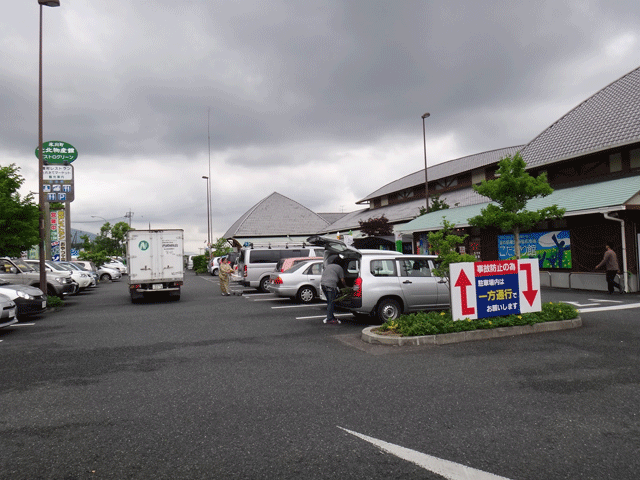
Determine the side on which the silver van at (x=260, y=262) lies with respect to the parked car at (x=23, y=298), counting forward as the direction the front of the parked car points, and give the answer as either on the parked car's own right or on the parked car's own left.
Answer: on the parked car's own left

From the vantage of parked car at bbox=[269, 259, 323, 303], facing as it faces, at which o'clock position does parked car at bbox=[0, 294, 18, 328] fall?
parked car at bbox=[0, 294, 18, 328] is roughly at 6 o'clock from parked car at bbox=[269, 259, 323, 303].

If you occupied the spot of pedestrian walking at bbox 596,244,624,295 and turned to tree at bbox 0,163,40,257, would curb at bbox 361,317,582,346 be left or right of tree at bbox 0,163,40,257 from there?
left

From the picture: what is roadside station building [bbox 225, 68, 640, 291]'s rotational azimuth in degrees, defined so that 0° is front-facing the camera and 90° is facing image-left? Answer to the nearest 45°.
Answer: approximately 45°

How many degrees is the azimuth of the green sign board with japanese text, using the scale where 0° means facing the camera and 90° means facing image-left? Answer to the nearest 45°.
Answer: approximately 0°

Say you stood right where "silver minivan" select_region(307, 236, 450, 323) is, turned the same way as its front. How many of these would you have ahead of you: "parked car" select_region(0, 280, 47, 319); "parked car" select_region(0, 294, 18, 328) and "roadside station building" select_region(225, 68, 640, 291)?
1

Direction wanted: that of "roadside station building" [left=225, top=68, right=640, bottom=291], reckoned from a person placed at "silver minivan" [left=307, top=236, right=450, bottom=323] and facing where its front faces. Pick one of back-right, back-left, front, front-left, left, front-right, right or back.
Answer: front

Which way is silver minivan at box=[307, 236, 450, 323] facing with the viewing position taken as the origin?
facing away from the viewer and to the right of the viewer

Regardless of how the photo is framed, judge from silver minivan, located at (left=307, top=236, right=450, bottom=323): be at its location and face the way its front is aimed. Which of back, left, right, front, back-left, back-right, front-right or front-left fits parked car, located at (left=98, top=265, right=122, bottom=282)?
left

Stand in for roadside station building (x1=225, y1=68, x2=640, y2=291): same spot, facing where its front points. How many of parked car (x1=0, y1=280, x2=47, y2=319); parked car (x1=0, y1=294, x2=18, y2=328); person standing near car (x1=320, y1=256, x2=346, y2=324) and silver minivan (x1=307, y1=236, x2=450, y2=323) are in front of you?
4

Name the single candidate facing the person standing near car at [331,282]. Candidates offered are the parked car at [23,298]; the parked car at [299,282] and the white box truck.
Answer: the parked car at [23,298]

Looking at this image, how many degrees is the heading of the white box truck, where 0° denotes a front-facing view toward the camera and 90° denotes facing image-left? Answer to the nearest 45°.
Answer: approximately 180°

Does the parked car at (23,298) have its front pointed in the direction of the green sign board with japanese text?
no

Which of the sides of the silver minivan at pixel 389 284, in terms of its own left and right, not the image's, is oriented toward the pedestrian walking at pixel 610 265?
front

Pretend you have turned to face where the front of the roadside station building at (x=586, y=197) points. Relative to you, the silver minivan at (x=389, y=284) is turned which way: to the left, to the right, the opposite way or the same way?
the opposite way

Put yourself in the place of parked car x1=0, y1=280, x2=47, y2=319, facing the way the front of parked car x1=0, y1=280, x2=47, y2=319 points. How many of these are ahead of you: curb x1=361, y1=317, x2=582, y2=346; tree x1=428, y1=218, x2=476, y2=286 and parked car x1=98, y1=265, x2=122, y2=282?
2
